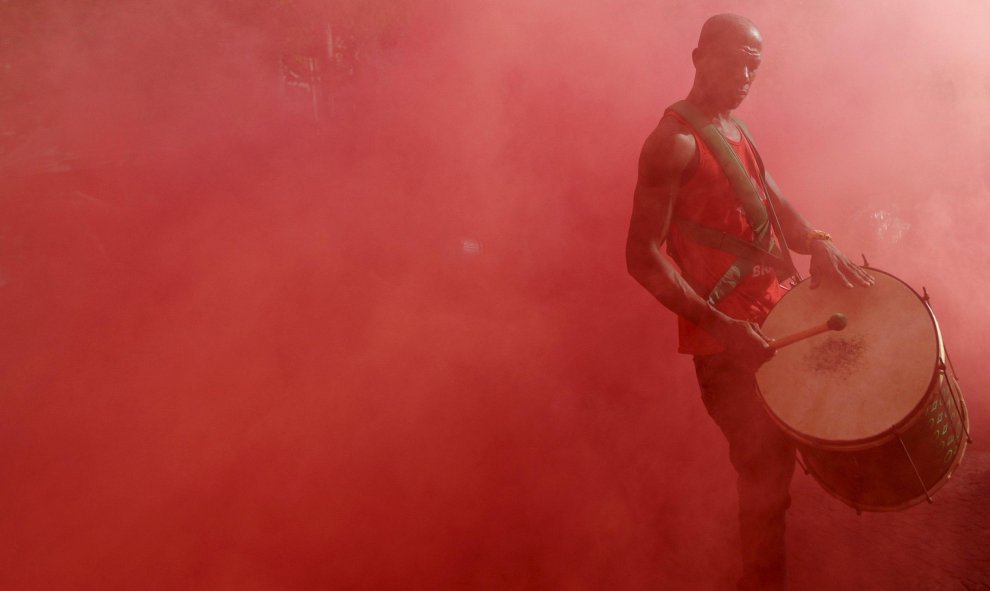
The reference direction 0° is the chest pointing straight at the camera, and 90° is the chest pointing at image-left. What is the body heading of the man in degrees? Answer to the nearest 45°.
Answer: approximately 315°
